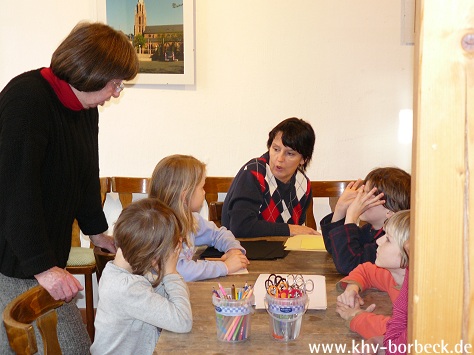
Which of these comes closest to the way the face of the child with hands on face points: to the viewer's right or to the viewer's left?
to the viewer's left

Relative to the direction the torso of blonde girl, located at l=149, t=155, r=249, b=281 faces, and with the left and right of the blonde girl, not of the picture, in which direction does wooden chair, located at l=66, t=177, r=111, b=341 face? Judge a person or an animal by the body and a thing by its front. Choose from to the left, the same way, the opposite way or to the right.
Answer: to the right

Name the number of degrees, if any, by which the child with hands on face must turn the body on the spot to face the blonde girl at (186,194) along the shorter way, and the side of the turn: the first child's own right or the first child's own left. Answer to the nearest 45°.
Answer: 0° — they already face them

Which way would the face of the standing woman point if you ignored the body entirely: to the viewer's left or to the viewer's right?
to the viewer's right

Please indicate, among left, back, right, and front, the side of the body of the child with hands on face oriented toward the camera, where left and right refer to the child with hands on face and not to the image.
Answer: left
